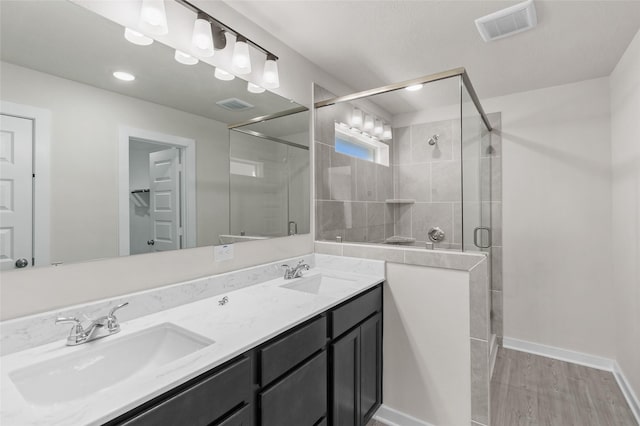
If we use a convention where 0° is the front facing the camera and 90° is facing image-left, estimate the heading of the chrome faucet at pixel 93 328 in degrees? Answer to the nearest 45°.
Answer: approximately 315°

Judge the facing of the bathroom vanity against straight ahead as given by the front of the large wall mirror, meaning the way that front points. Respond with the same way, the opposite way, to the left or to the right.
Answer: the same way

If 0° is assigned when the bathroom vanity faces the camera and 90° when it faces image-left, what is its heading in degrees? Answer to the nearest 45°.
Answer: approximately 315°

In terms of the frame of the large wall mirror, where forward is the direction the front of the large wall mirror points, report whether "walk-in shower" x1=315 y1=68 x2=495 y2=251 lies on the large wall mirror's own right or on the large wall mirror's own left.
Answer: on the large wall mirror's own left

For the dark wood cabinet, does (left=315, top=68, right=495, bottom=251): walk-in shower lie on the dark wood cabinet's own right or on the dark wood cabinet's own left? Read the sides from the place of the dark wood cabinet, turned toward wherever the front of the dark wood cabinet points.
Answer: on the dark wood cabinet's own left

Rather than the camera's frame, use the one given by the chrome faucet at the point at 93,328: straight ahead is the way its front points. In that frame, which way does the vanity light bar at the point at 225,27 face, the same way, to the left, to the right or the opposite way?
the same way

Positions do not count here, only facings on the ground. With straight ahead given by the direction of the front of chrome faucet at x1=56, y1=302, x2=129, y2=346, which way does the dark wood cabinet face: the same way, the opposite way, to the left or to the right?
the same way

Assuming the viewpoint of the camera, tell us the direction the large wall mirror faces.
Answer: facing the viewer and to the right of the viewer

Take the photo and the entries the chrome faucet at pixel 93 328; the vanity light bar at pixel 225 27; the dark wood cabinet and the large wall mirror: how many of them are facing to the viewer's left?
0

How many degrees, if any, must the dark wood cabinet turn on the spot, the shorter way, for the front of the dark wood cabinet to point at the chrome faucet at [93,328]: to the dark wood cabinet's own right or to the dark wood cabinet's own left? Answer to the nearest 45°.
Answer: approximately 135° to the dark wood cabinet's own right

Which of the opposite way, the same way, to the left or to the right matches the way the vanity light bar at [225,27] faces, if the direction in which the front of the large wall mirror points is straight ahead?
the same way

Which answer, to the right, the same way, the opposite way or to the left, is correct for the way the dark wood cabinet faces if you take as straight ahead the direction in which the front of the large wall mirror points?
the same way
